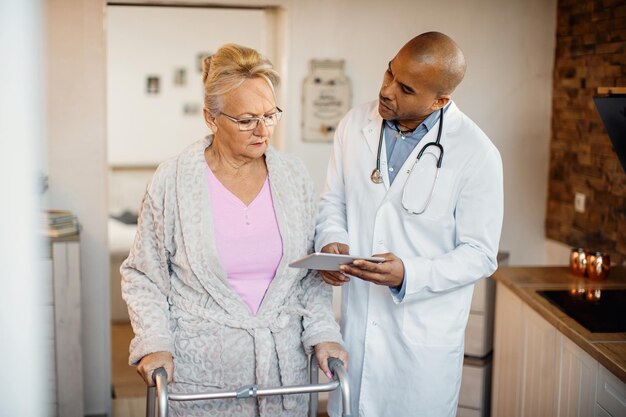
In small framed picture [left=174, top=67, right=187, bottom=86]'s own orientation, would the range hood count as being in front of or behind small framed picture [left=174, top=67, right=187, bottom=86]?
in front

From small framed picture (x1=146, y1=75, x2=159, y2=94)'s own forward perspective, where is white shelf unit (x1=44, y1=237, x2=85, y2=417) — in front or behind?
in front

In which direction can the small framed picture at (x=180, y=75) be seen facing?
toward the camera

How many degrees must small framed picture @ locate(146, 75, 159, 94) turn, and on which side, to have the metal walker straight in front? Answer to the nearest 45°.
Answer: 0° — it already faces it

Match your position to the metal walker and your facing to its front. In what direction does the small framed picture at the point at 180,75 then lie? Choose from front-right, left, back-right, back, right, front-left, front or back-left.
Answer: back

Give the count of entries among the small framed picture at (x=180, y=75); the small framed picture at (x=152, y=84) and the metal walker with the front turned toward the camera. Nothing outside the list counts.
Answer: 3

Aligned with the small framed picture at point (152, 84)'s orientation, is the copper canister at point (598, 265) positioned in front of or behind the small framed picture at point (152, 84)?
in front

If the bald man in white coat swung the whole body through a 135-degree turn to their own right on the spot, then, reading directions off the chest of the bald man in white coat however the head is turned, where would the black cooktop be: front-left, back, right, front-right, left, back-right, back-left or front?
front-right

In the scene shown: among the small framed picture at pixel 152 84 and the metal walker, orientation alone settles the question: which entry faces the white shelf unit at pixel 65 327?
the small framed picture

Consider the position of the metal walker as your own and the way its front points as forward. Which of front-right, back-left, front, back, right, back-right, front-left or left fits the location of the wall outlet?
back-left

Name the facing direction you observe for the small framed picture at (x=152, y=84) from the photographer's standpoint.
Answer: facing the viewer

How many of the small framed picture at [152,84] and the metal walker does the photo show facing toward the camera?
2

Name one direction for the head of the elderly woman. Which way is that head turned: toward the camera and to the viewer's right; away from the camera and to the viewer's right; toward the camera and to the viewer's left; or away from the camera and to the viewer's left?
toward the camera and to the viewer's right

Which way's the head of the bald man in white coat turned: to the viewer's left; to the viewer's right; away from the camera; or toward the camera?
to the viewer's left
